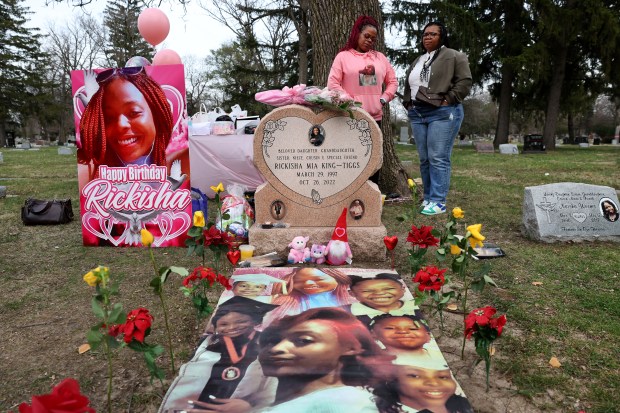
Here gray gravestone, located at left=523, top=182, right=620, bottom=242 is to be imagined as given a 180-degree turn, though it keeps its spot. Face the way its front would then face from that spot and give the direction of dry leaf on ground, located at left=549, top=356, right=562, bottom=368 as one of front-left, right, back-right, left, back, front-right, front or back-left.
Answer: back

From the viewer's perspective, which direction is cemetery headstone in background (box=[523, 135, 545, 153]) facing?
toward the camera

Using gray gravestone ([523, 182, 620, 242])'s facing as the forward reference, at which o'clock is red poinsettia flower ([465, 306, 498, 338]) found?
The red poinsettia flower is roughly at 12 o'clock from the gray gravestone.

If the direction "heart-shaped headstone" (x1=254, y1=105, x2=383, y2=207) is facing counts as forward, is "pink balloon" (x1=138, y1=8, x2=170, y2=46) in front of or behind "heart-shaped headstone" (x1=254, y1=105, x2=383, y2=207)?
behind

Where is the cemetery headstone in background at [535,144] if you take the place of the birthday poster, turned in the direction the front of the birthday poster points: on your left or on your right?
on your left

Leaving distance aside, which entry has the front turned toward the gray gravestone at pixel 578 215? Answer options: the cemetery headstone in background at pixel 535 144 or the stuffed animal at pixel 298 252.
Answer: the cemetery headstone in background

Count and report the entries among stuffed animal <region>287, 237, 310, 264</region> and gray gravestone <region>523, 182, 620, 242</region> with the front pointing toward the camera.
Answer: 2

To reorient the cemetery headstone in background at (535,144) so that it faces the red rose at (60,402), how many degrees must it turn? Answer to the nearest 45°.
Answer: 0° — it already faces it

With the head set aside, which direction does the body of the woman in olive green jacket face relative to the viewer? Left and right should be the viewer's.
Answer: facing the viewer and to the left of the viewer

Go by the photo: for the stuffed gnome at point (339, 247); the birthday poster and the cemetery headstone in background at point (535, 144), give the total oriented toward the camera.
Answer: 3

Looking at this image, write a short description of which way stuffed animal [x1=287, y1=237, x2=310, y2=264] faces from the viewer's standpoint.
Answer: facing the viewer

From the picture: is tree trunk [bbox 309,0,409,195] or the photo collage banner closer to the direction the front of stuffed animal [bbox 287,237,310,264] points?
the photo collage banner

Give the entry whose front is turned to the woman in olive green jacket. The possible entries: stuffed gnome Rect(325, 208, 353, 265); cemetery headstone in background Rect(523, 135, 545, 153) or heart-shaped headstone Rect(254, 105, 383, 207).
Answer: the cemetery headstone in background

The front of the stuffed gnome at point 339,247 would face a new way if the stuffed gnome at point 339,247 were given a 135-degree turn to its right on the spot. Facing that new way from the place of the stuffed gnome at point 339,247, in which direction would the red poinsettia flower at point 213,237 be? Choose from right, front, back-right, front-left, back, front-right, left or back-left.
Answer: left

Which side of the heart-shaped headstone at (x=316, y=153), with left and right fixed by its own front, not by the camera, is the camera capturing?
front

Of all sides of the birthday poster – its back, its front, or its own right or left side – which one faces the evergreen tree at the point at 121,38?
back

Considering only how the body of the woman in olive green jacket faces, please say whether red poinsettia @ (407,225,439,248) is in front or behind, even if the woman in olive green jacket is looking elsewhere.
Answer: in front

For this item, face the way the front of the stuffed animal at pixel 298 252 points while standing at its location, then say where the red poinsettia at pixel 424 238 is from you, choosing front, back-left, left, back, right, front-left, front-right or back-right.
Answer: front-left

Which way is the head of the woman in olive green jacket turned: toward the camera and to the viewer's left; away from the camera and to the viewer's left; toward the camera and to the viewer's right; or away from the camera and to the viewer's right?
toward the camera and to the viewer's left

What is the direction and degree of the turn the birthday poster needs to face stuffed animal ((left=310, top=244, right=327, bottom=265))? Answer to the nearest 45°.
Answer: approximately 45° to its left
